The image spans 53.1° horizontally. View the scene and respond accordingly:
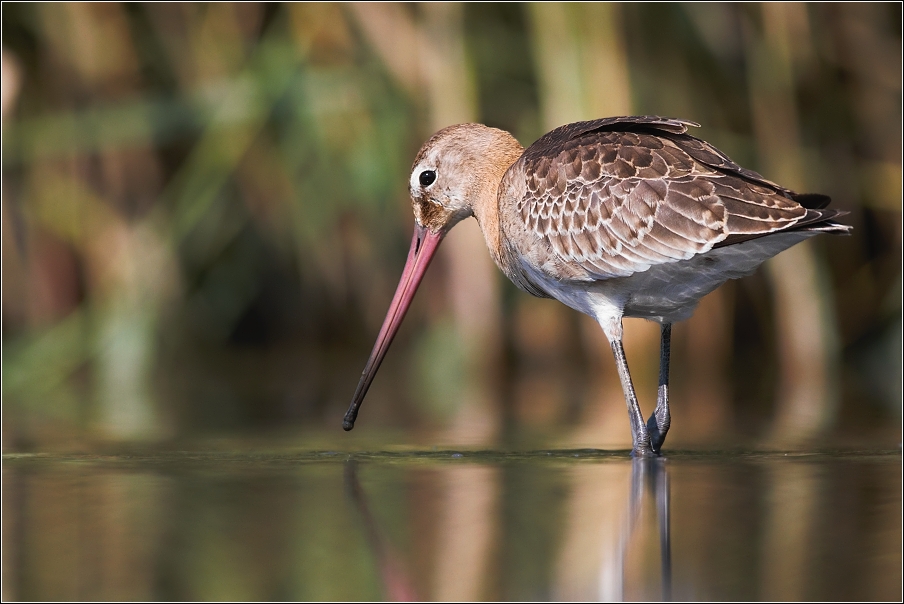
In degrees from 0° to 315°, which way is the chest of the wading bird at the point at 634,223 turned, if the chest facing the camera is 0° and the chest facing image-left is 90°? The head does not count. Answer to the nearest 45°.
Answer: approximately 90°
